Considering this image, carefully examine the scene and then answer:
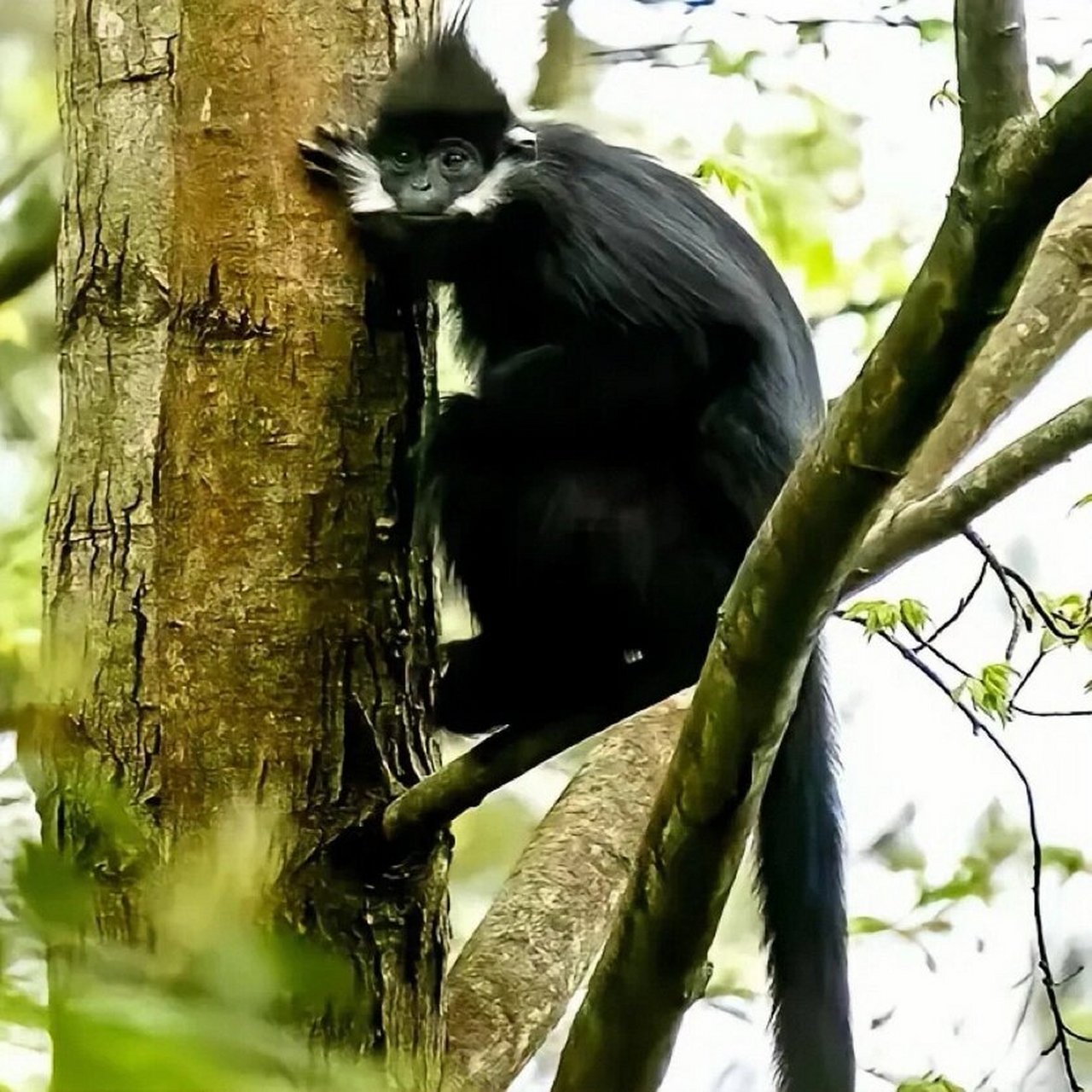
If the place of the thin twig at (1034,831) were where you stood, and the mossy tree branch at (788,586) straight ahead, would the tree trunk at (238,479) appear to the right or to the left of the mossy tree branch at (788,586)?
right

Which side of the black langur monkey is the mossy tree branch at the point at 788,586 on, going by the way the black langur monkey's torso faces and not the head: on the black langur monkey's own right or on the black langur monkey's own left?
on the black langur monkey's own left

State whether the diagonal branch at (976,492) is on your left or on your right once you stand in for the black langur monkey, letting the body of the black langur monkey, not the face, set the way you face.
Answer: on your left

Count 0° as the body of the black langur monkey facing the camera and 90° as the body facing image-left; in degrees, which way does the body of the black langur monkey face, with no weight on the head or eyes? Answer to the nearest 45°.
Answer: approximately 45°
